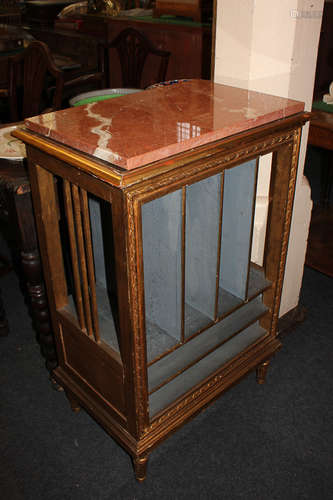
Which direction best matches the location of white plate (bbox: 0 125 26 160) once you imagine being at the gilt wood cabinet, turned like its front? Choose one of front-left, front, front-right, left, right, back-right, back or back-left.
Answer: back

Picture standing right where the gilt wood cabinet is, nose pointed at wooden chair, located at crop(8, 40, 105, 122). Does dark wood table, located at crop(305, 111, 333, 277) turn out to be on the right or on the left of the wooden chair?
right

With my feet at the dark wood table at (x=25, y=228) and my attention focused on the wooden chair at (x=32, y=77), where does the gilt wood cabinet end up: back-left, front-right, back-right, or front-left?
back-right

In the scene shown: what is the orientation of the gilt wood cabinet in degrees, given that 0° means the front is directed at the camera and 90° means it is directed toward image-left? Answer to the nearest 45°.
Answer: approximately 315°

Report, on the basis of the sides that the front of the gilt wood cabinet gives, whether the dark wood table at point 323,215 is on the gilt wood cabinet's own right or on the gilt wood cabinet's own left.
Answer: on the gilt wood cabinet's own left

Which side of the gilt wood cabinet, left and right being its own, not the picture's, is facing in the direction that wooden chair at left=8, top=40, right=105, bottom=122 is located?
back
